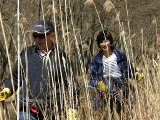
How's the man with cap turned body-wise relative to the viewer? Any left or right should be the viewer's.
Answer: facing the viewer

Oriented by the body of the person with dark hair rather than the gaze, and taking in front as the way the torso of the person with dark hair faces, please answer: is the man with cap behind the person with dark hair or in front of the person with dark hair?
in front

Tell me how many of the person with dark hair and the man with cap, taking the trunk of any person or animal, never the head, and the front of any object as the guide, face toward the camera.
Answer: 2

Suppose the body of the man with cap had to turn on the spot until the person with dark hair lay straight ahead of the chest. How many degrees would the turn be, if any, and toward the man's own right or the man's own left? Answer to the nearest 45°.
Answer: approximately 135° to the man's own left

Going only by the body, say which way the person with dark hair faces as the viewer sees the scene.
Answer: toward the camera
